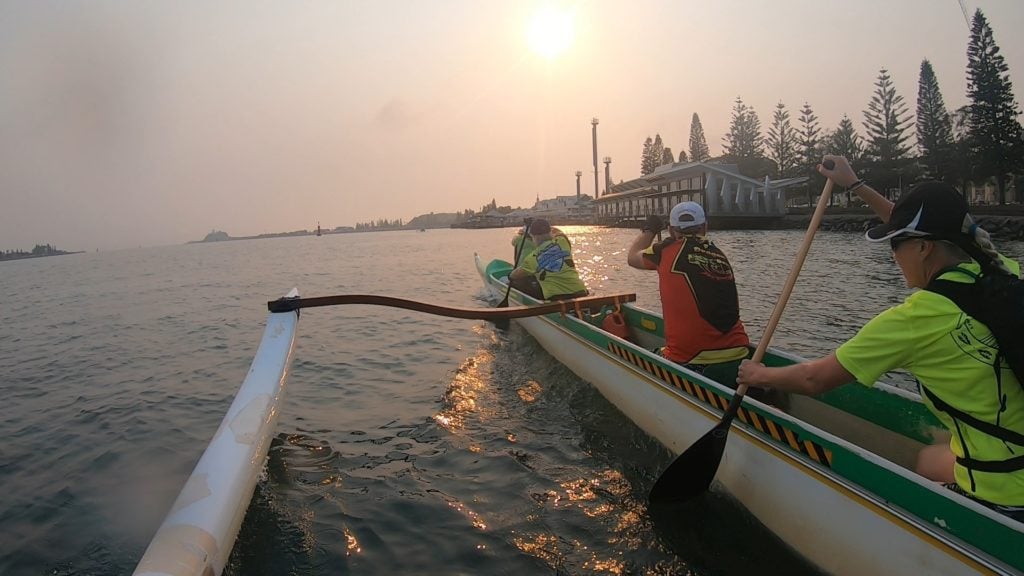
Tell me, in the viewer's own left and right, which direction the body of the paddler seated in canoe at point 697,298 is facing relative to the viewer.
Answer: facing away from the viewer and to the left of the viewer

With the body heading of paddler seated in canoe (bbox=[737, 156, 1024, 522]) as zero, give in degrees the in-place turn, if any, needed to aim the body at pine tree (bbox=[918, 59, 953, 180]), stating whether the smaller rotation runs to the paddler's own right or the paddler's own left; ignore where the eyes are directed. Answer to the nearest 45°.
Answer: approximately 45° to the paddler's own right

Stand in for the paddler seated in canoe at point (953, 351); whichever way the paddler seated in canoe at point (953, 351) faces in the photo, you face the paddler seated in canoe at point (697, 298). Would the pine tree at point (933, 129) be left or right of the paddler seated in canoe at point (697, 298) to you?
right

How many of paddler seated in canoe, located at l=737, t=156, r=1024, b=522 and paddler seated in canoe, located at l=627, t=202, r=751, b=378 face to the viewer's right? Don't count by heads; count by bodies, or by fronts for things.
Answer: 0

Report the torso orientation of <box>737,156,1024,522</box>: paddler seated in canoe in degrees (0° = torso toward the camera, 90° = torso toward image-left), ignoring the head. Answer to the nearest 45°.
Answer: approximately 135°

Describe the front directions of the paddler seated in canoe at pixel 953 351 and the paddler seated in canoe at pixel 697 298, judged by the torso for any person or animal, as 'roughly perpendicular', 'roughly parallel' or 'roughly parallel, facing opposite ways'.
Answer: roughly parallel

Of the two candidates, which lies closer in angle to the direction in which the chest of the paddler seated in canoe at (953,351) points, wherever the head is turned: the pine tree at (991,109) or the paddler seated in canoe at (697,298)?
the paddler seated in canoe

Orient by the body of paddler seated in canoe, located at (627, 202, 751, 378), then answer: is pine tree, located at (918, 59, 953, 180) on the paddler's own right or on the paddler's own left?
on the paddler's own right

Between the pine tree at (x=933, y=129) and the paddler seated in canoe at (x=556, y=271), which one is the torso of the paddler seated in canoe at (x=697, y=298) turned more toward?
the paddler seated in canoe

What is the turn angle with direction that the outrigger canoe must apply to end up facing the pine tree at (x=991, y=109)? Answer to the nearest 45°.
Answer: approximately 45° to its right

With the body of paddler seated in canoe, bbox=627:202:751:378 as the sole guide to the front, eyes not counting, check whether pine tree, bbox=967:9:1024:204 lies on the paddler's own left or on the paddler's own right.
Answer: on the paddler's own right

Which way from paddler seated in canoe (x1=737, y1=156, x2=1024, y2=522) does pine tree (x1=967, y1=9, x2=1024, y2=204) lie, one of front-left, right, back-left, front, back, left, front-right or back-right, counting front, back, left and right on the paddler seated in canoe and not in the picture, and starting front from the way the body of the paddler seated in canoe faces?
front-right

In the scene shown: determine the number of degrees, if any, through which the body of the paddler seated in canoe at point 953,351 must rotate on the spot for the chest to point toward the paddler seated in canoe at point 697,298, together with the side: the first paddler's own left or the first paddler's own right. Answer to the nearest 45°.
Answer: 0° — they already face them

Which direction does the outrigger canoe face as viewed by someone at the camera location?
facing away from the viewer and to the left of the viewer
